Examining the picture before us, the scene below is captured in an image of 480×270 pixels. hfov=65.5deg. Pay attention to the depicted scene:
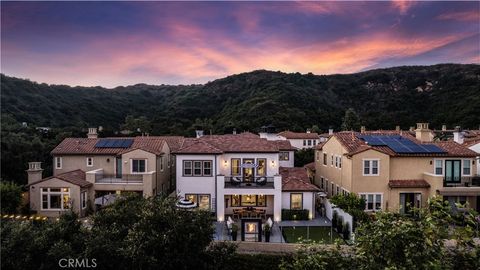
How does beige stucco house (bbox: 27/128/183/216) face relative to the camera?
toward the camera

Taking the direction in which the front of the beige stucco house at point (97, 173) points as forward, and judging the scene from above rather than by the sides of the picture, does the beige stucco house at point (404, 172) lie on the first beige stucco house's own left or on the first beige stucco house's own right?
on the first beige stucco house's own left

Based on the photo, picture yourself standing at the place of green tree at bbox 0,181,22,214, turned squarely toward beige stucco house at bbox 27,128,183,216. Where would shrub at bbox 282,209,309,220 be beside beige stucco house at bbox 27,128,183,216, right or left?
right

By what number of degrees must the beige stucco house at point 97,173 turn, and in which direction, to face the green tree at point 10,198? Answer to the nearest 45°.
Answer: approximately 45° to its right

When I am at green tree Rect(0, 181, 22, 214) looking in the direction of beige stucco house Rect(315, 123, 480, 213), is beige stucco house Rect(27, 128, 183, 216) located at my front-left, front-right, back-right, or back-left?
front-left

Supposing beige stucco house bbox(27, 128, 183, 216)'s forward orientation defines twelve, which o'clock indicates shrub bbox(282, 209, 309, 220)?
The shrub is roughly at 10 o'clock from the beige stucco house.
